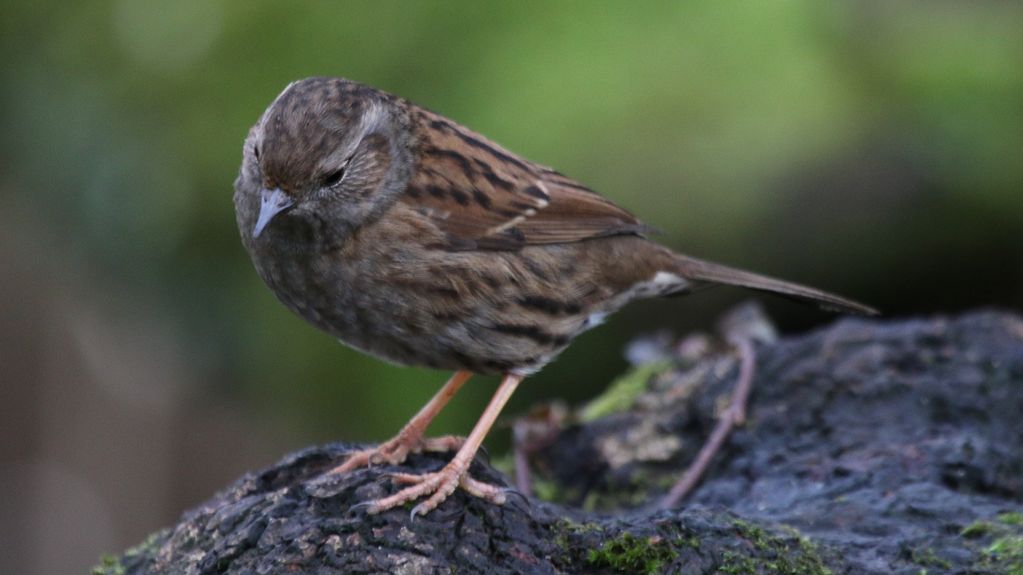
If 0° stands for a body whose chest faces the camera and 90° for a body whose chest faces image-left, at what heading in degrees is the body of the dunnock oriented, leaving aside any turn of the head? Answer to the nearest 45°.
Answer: approximately 45°

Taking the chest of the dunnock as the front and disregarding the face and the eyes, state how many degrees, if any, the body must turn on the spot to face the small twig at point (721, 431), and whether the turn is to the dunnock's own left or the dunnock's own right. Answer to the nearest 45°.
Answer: approximately 180°
